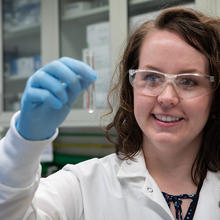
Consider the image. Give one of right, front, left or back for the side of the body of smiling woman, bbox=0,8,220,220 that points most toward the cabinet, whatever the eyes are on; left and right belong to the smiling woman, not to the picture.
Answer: back

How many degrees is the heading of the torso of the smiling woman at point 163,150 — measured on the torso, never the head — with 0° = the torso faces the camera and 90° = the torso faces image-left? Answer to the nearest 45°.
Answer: approximately 0°

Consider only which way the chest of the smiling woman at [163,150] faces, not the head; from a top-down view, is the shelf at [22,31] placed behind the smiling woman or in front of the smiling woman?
behind

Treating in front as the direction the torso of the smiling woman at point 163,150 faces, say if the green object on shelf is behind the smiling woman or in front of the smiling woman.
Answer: behind

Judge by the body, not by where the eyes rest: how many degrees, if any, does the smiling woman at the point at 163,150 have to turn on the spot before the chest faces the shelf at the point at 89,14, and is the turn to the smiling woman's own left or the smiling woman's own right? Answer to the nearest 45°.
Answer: approximately 180°
